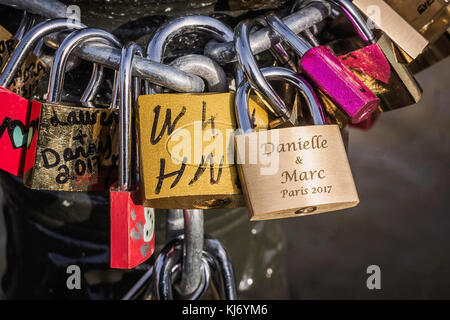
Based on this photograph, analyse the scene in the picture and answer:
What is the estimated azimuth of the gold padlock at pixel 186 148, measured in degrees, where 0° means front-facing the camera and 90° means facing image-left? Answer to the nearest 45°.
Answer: approximately 0°

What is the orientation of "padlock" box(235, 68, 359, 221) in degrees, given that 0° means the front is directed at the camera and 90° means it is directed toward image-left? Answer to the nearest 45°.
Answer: approximately 0°
